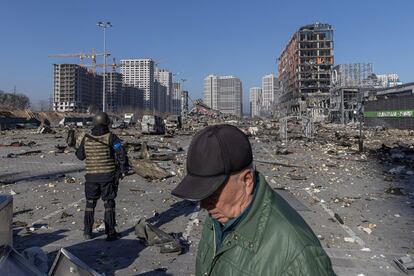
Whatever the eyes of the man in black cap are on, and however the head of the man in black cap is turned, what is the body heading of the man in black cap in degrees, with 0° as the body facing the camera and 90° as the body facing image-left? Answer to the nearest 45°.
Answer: approximately 45°

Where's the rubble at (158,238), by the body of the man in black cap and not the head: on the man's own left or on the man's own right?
on the man's own right

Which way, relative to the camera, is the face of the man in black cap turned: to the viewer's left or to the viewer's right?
to the viewer's left

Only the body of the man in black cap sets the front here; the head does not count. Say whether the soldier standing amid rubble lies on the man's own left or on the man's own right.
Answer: on the man's own right
